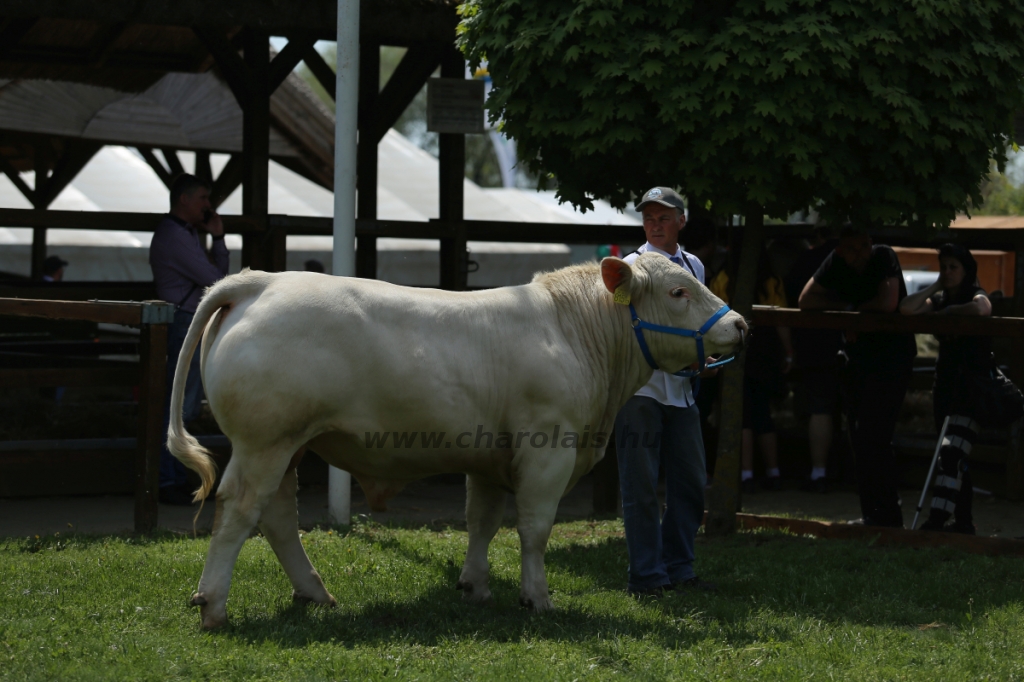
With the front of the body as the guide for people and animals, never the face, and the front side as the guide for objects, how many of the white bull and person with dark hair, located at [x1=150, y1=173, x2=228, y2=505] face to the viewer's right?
2

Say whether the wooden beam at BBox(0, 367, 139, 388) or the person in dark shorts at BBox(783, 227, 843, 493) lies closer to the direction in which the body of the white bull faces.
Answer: the person in dark shorts

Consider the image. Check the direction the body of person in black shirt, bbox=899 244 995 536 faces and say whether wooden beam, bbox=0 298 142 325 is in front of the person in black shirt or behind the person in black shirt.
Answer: in front

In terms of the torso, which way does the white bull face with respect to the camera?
to the viewer's right

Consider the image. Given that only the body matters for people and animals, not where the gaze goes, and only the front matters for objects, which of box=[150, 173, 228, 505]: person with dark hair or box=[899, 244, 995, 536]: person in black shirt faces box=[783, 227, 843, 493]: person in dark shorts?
box=[150, 173, 228, 505]: person with dark hair

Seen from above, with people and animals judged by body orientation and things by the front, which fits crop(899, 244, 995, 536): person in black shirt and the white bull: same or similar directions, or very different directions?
very different directions

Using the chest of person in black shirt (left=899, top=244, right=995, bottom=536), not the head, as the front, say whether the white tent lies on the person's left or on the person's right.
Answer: on the person's right

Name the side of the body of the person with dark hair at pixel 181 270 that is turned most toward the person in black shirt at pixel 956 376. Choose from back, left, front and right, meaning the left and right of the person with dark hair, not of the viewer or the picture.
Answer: front

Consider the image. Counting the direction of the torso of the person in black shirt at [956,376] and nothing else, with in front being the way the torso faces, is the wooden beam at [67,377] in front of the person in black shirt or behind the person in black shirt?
in front

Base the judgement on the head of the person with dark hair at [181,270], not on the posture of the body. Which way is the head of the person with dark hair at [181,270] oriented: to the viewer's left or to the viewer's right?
to the viewer's right

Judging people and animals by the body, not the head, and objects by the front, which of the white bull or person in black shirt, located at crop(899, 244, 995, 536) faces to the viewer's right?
the white bull

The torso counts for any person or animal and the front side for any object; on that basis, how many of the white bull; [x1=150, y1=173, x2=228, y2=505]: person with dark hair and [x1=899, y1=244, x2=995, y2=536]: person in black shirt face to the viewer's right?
2

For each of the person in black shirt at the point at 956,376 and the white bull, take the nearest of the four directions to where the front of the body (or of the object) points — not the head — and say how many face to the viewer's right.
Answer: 1

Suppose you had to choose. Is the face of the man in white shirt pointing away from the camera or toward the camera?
toward the camera

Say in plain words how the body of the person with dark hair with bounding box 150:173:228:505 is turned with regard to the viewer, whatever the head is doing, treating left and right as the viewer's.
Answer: facing to the right of the viewer

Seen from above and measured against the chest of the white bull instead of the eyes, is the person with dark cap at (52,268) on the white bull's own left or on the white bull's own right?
on the white bull's own left

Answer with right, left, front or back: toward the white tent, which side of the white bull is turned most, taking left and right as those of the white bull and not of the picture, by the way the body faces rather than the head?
left

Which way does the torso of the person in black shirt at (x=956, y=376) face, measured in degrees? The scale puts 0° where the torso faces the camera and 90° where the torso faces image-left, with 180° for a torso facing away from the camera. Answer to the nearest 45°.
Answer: approximately 45°
